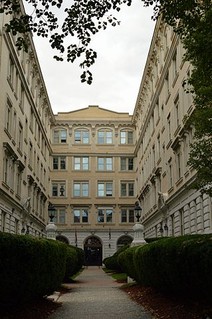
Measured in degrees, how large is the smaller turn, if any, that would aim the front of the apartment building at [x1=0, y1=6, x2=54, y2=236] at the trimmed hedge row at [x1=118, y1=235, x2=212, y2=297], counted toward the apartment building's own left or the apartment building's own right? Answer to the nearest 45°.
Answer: approximately 90° to the apartment building's own right

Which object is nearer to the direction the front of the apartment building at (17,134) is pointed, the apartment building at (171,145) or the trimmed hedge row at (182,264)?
the apartment building

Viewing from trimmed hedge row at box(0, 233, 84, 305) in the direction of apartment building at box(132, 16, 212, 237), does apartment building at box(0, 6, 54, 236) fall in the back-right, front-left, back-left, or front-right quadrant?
front-left

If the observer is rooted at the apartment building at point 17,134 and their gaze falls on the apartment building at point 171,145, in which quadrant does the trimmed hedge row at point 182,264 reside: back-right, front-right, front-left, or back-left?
front-right

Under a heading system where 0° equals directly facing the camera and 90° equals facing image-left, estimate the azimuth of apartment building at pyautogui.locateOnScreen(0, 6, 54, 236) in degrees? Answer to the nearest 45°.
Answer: approximately 270°

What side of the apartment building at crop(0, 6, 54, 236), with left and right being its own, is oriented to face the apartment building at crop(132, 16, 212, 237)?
front

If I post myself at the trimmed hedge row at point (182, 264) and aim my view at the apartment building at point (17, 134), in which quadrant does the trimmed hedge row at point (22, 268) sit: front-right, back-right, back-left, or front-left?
front-left

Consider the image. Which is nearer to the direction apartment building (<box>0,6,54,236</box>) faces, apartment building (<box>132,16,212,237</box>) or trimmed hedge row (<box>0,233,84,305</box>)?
the apartment building

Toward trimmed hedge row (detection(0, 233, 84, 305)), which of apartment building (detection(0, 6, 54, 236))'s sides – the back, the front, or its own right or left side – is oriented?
right
